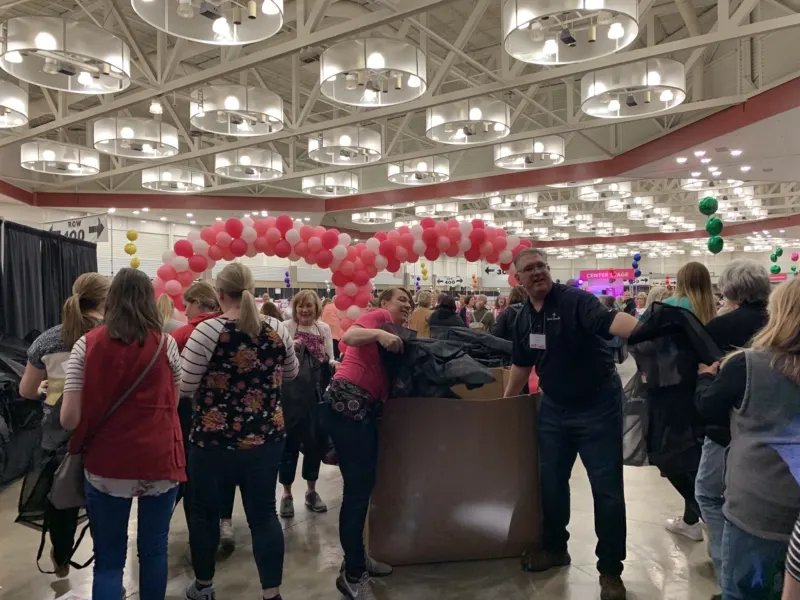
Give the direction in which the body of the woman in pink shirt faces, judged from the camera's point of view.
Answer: to the viewer's right

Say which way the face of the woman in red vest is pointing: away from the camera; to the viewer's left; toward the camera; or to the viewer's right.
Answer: away from the camera

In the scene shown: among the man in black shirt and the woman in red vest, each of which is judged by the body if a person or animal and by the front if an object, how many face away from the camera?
1

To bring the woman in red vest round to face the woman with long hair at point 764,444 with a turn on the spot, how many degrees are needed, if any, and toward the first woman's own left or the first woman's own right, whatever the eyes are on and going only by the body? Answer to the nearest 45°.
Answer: approximately 135° to the first woman's own right

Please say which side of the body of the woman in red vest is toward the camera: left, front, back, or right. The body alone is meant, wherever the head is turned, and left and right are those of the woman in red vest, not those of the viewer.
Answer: back

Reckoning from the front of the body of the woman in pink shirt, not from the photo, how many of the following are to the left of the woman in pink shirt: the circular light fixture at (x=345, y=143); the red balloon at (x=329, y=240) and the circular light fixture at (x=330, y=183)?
3

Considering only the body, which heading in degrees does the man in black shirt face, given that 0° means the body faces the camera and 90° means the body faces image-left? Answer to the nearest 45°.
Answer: approximately 45°

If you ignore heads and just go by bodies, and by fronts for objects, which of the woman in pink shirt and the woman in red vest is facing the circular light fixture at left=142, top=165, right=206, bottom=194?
the woman in red vest

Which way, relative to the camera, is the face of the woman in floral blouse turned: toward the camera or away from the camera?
away from the camera
